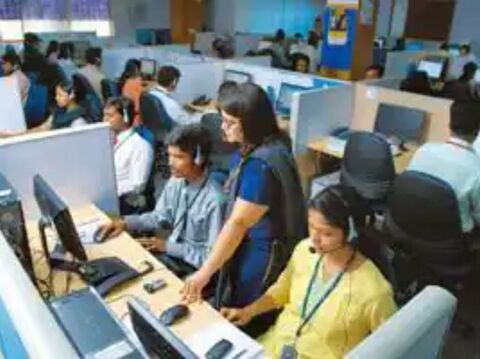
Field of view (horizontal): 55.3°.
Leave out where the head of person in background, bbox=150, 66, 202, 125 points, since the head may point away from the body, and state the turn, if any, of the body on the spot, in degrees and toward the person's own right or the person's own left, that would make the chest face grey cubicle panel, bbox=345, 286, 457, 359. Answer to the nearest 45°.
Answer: approximately 135° to the person's own right

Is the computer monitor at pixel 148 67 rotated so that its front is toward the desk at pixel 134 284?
yes

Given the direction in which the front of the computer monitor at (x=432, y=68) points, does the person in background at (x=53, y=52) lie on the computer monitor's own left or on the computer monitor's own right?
on the computer monitor's own right

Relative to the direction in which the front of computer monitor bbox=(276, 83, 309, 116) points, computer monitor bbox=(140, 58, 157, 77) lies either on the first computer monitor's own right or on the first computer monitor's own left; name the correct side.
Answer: on the first computer monitor's own right

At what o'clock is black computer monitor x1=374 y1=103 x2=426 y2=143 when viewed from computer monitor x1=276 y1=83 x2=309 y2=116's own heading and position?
The black computer monitor is roughly at 9 o'clock from the computer monitor.

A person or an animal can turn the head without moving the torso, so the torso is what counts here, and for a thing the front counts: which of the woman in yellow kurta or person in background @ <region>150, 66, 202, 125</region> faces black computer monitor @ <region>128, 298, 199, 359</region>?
the woman in yellow kurta

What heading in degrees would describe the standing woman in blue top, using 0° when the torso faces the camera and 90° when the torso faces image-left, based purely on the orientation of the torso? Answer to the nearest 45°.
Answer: approximately 90°

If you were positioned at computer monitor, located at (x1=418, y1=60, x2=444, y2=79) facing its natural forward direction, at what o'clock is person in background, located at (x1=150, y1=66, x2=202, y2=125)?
The person in background is roughly at 1 o'clock from the computer monitor.

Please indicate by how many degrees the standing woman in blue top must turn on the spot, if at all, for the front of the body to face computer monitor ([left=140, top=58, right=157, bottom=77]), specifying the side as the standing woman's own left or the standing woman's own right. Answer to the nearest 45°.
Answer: approximately 90° to the standing woman's own right

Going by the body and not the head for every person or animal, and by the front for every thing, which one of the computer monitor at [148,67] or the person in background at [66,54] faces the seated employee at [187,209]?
the computer monitor
